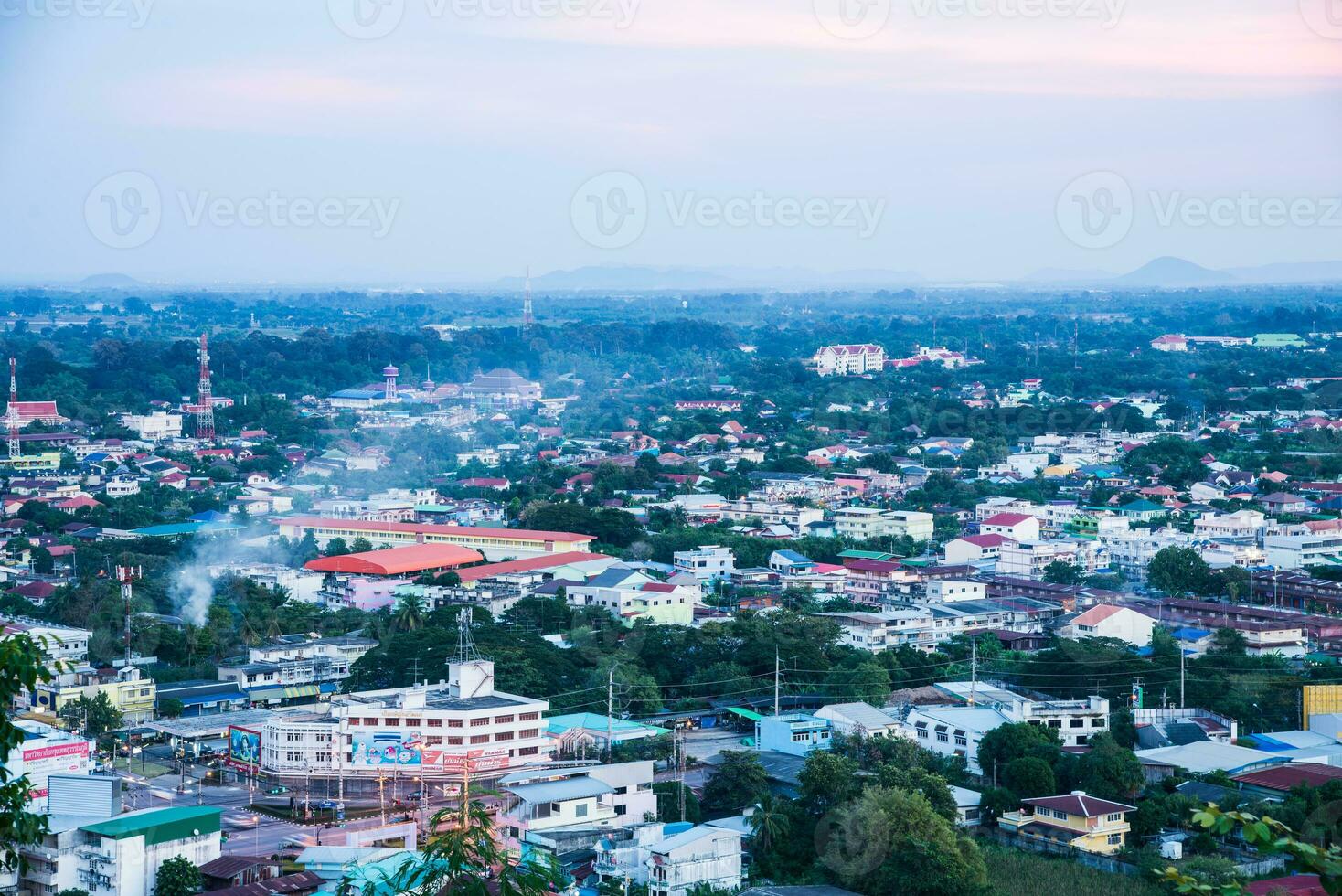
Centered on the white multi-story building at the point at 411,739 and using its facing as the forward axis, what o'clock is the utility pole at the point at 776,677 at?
The utility pole is roughly at 8 o'clock from the white multi-story building.

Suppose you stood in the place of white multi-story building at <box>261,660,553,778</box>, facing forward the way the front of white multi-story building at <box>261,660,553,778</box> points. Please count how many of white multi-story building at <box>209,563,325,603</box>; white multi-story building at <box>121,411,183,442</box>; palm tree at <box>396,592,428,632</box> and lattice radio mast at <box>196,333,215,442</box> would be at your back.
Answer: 4

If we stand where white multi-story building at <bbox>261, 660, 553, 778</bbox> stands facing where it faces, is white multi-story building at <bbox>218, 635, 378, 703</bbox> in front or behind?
behind

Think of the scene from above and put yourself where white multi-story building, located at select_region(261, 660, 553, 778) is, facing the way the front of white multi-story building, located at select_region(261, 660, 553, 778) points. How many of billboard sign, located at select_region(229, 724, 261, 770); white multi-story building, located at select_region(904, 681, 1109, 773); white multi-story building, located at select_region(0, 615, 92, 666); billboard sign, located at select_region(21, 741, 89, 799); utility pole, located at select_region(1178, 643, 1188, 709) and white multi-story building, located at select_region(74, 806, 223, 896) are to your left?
2

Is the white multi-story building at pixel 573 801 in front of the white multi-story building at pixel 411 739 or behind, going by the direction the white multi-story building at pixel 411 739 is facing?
in front

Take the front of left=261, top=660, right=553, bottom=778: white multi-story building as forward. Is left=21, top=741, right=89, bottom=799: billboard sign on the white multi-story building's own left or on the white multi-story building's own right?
on the white multi-story building's own right

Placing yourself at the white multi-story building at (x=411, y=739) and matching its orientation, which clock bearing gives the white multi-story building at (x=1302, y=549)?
the white multi-story building at (x=1302, y=549) is roughly at 8 o'clock from the white multi-story building at (x=411, y=739).

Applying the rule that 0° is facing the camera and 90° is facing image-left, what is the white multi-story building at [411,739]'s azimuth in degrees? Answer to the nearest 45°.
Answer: approximately 0°

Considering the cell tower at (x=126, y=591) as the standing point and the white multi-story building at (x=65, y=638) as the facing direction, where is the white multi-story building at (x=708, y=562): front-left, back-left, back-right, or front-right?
back-left

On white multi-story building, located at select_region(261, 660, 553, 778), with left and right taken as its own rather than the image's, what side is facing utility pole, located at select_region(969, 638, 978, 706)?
left

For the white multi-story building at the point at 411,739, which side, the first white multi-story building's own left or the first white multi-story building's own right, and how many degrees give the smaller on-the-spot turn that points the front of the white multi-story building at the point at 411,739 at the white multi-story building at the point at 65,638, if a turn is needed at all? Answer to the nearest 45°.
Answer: approximately 135° to the first white multi-story building's own right

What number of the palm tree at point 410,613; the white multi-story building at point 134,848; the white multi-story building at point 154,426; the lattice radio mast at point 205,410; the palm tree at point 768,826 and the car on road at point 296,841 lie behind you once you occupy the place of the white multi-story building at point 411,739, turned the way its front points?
3

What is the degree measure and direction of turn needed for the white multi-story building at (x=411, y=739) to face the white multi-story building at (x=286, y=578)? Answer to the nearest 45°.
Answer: approximately 180°

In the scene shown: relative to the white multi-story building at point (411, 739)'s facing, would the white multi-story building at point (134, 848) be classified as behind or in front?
in front

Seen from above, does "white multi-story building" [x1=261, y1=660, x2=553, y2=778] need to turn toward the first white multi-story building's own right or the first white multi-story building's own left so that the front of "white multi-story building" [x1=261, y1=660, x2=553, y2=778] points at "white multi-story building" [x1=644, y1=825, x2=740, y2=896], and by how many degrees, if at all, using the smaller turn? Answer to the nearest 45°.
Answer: approximately 45° to the first white multi-story building's own left

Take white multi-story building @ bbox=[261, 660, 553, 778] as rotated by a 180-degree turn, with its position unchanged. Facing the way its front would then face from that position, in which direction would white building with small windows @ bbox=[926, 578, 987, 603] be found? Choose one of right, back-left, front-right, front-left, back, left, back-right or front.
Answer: front-right
